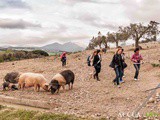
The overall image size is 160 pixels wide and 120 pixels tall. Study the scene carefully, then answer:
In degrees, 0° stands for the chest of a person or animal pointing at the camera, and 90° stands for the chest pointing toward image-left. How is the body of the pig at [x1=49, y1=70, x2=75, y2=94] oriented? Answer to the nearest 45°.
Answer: approximately 45°

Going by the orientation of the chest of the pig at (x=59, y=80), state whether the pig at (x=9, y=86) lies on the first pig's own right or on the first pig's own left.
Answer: on the first pig's own right
